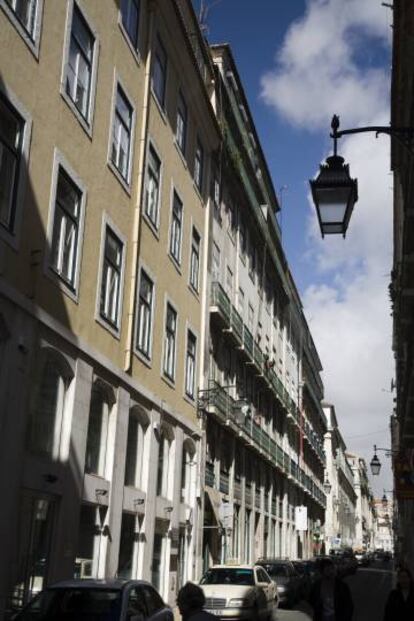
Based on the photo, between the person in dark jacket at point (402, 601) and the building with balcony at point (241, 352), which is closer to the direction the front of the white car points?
the person in dark jacket

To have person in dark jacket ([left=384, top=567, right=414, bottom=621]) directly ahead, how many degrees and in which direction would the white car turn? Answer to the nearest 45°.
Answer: approximately 45° to its left

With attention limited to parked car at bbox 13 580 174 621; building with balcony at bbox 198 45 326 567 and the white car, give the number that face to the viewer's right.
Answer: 1

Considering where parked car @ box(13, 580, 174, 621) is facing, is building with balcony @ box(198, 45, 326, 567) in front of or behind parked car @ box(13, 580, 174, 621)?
behind

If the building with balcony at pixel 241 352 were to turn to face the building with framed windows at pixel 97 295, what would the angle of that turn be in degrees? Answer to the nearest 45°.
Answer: approximately 90° to its right

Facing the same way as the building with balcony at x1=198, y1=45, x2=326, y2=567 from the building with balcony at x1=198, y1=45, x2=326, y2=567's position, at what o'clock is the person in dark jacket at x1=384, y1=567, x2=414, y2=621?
The person in dark jacket is roughly at 3 o'clock from the building with balcony.

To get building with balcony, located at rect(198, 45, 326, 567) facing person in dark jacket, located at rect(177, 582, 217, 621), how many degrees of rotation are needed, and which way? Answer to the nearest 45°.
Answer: approximately 90° to its right

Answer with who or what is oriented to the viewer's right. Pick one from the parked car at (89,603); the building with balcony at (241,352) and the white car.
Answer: the building with balcony

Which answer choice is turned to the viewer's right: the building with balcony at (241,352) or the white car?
the building with balcony

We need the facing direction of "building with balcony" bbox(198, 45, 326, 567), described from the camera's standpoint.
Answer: facing to the right of the viewer
